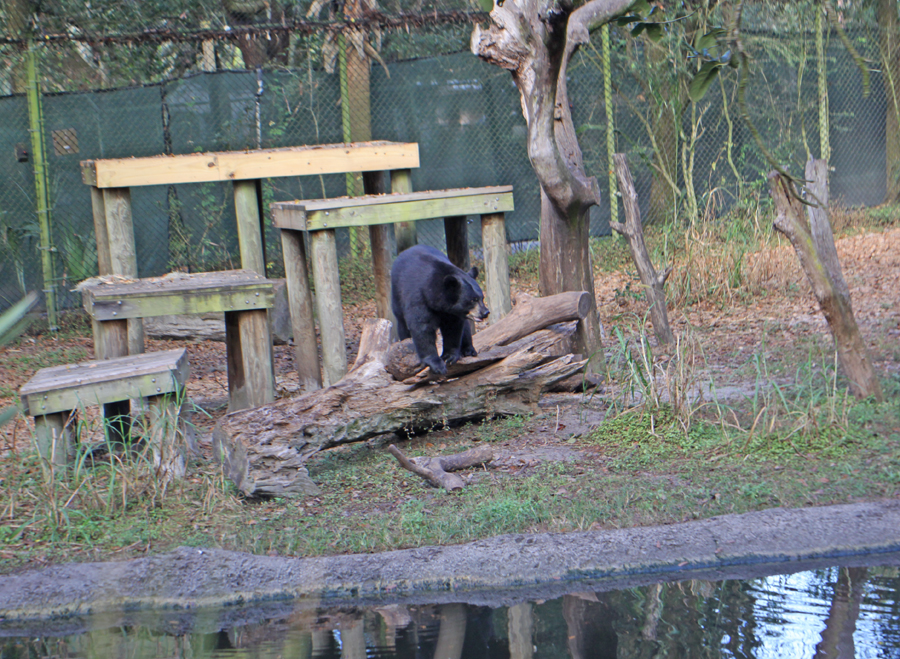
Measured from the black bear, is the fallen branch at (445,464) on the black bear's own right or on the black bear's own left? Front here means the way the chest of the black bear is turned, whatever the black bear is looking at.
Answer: on the black bear's own right

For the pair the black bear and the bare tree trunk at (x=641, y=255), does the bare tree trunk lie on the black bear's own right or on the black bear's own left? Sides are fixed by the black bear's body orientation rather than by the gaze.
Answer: on the black bear's own left

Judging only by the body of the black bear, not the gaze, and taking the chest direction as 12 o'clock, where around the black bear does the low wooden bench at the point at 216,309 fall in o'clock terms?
The low wooden bench is roughly at 5 o'clock from the black bear.

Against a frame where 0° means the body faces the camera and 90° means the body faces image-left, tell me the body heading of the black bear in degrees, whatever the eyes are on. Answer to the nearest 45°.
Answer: approximately 315°

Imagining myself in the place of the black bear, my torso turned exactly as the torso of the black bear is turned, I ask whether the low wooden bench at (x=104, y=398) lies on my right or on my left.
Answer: on my right

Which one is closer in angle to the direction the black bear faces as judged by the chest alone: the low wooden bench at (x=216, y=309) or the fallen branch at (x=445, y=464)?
the fallen branch

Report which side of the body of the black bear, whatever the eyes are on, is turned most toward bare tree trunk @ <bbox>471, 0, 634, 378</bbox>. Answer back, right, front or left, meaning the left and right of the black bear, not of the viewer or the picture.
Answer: left
